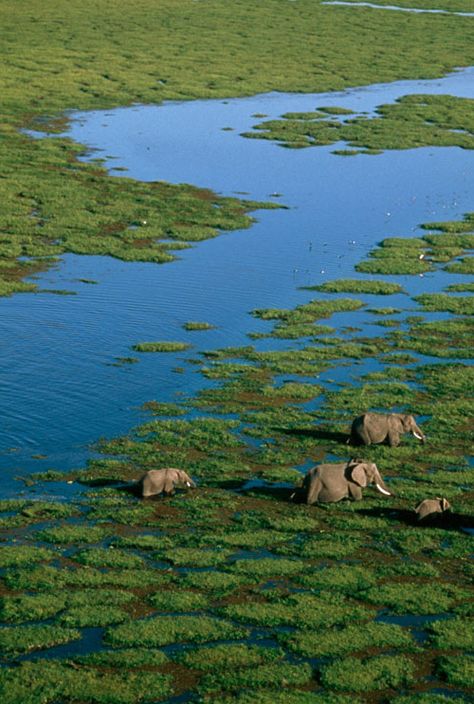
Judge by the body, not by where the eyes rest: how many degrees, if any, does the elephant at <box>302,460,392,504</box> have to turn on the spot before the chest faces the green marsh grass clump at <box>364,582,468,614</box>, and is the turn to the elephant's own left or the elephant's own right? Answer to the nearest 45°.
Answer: approximately 90° to the elephant's own right

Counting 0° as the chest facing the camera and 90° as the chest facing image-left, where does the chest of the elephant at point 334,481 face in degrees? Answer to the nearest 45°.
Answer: approximately 270°

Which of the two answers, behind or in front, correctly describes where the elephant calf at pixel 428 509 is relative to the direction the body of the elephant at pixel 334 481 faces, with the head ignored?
in front

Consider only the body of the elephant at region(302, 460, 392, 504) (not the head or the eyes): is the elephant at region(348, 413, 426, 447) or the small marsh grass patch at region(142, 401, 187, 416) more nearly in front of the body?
the elephant

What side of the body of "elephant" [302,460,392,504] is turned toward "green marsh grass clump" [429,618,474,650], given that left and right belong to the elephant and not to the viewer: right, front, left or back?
right

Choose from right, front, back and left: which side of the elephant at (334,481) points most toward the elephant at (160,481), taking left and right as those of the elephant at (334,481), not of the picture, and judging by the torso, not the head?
back

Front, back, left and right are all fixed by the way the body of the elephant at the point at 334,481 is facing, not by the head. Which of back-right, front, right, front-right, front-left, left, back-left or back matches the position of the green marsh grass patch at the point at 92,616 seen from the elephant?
back-right

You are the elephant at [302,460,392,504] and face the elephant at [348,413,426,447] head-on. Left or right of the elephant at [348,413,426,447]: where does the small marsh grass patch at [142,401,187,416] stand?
left

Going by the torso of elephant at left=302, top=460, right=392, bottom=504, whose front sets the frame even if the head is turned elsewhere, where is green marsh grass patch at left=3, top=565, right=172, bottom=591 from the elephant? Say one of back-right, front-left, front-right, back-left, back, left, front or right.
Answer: back-right

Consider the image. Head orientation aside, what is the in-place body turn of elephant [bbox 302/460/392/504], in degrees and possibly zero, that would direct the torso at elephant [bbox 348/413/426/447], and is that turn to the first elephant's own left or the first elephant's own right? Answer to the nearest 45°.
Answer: approximately 90° to the first elephant's own left
